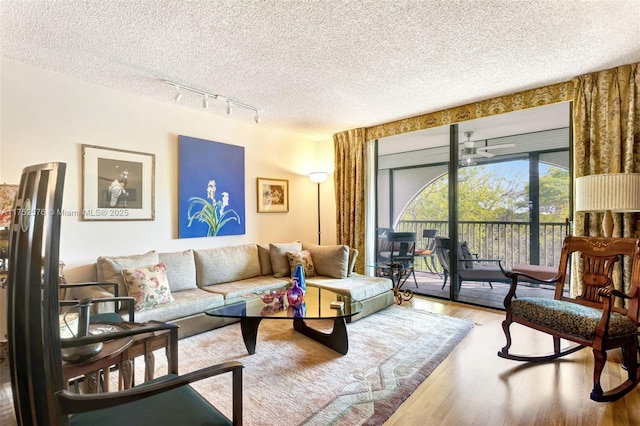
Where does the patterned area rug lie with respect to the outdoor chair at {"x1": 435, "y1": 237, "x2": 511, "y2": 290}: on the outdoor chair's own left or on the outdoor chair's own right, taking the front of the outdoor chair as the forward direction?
on the outdoor chair's own right

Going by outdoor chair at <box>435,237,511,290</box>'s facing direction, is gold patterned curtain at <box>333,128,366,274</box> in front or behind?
behind

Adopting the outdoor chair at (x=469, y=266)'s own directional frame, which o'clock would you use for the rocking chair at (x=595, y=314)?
The rocking chair is roughly at 2 o'clock from the outdoor chair.

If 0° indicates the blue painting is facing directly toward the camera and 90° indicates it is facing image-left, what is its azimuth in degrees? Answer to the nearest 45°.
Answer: approximately 315°

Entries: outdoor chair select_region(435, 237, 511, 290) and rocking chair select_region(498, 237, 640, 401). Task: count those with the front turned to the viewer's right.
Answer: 1

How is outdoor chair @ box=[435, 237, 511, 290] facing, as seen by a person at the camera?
facing to the right of the viewer

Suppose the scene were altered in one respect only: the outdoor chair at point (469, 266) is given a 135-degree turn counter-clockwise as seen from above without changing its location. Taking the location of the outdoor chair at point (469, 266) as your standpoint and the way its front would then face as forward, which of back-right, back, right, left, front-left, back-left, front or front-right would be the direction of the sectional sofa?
left

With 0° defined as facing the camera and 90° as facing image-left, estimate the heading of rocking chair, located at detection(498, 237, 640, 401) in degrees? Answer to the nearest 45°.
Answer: approximately 45°
